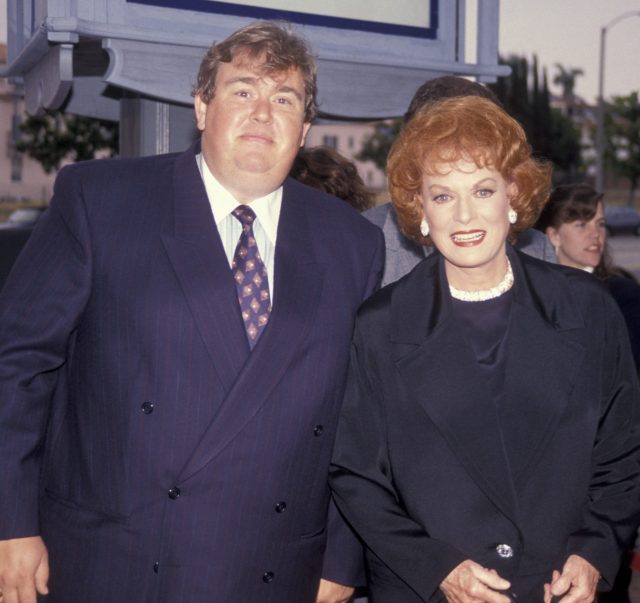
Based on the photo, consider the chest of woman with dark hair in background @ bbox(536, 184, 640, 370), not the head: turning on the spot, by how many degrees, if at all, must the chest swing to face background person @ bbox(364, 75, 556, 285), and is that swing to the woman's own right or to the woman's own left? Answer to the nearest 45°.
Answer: approximately 45° to the woman's own right

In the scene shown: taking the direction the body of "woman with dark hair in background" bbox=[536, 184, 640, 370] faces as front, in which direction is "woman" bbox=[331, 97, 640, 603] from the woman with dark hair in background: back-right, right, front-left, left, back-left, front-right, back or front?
front-right

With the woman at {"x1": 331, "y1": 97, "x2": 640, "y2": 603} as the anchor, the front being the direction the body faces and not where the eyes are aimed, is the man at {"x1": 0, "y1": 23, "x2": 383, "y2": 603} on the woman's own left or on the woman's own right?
on the woman's own right

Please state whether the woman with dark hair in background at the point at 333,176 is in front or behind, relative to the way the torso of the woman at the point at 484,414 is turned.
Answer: behind

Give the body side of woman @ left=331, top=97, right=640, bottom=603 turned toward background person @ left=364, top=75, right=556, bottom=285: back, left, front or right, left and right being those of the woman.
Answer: back

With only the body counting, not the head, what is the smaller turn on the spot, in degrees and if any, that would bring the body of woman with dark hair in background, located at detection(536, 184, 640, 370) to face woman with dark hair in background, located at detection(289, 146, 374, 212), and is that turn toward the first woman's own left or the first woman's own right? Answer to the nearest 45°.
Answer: approximately 90° to the first woman's own right

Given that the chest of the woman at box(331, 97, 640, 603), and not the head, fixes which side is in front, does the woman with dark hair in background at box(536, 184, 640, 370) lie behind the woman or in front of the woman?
behind

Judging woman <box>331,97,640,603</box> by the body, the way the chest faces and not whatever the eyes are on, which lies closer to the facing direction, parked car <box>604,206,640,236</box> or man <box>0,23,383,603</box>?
the man

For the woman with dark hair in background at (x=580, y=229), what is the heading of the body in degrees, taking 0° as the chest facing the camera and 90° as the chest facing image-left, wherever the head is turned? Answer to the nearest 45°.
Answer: approximately 315°

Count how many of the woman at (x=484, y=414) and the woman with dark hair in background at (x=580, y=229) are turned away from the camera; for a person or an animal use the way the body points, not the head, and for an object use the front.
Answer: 0
